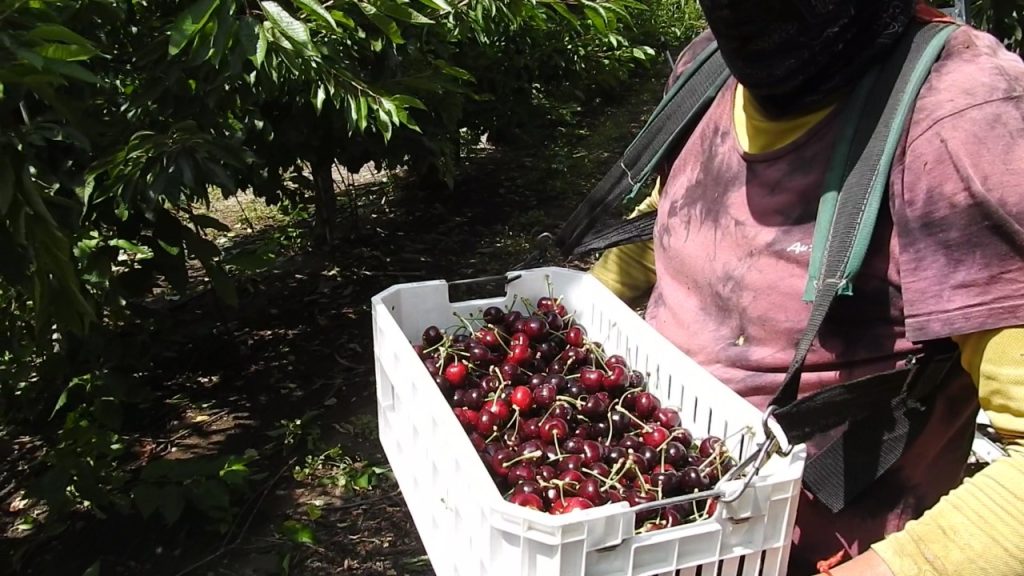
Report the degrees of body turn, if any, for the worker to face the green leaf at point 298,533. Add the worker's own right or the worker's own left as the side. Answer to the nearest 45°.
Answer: approximately 45° to the worker's own right

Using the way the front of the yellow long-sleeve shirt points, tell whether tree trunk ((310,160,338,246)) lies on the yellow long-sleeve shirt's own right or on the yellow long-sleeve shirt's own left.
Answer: on the yellow long-sleeve shirt's own right

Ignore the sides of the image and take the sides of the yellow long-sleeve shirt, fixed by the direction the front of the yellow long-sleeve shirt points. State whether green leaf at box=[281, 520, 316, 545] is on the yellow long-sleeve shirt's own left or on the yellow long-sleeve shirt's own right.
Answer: on the yellow long-sleeve shirt's own right

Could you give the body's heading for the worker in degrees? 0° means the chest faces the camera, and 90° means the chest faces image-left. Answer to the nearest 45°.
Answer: approximately 45°

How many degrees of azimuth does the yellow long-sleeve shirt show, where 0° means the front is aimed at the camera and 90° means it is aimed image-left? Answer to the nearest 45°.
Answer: approximately 45°

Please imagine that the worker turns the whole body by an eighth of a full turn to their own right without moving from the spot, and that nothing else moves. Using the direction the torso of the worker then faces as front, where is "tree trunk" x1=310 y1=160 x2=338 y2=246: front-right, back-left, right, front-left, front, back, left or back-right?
front-right
